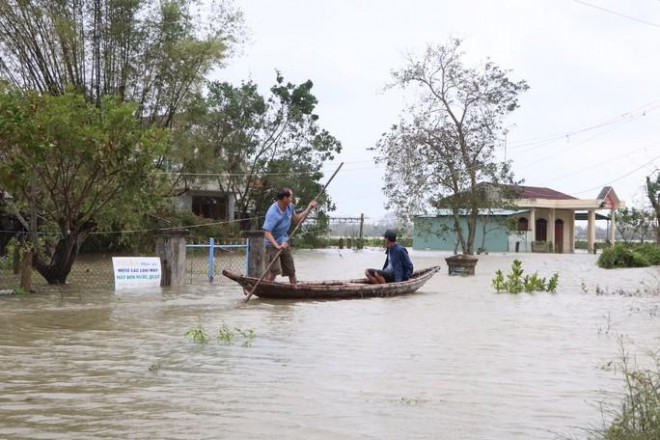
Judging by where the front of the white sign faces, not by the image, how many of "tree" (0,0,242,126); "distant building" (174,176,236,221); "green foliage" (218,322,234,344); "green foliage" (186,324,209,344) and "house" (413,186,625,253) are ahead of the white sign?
2

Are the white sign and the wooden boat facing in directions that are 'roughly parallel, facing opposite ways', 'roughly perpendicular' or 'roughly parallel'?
roughly perpendicular

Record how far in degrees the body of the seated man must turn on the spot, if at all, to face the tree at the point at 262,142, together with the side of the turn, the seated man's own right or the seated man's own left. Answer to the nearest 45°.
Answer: approximately 90° to the seated man's own right

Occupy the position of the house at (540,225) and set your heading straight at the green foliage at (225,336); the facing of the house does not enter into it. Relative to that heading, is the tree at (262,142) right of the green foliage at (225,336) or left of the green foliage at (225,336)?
right

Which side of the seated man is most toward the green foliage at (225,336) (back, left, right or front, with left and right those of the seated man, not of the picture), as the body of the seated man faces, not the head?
left

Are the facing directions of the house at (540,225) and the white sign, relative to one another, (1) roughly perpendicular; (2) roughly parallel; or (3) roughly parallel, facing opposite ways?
roughly parallel

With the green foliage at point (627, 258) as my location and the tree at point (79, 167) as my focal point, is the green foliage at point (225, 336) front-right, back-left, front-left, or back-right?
front-left

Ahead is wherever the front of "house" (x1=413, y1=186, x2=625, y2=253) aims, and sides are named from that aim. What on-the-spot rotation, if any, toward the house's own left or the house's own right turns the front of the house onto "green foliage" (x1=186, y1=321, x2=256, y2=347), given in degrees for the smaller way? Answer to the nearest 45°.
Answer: approximately 45° to the house's own right

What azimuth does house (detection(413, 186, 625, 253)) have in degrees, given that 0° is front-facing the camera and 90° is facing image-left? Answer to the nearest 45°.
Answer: approximately 315°

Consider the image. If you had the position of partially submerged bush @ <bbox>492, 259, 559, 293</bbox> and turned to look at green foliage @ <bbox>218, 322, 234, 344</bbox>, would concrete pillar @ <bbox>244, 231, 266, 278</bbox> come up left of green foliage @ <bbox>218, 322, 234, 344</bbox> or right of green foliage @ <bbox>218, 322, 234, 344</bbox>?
right

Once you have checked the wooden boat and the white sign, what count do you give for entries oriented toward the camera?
1

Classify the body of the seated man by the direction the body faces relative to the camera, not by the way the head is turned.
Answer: to the viewer's left

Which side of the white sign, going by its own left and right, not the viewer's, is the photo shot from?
front

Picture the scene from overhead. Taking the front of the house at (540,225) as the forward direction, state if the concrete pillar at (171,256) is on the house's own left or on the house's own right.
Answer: on the house's own right
